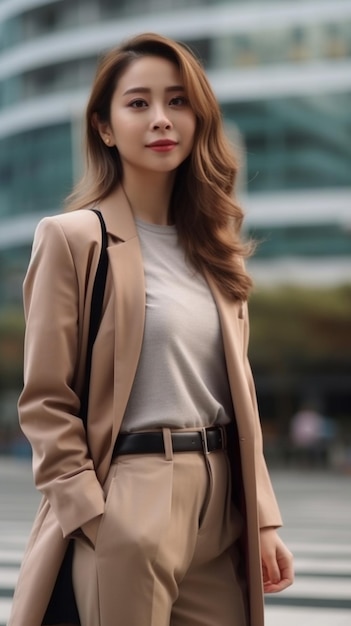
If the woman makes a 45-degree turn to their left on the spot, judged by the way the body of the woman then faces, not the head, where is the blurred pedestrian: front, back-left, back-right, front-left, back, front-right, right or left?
left

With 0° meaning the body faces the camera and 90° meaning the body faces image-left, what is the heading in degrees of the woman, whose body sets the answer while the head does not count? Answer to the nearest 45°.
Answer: approximately 315°

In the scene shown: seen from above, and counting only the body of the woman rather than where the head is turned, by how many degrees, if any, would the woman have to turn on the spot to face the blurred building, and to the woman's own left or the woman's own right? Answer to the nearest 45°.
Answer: approximately 135° to the woman's own left
